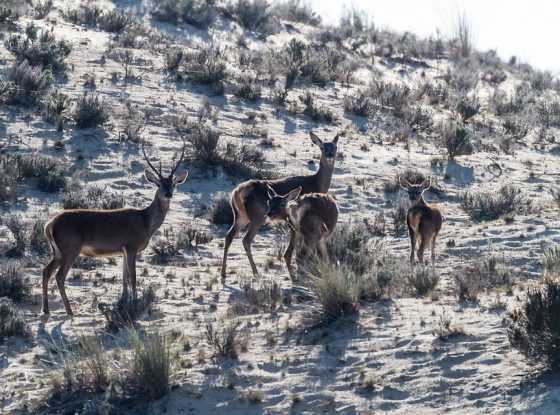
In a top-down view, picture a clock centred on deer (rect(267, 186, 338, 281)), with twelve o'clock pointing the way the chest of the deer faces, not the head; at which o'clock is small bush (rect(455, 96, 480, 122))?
The small bush is roughly at 5 o'clock from the deer.

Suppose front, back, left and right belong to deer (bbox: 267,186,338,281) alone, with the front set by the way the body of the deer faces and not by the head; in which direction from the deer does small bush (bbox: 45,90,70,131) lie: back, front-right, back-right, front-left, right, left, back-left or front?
right

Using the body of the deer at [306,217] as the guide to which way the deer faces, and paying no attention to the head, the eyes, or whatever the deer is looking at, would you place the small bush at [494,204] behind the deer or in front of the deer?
behind

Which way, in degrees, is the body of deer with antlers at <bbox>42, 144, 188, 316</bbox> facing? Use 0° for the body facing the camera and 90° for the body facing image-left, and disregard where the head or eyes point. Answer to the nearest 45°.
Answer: approximately 270°

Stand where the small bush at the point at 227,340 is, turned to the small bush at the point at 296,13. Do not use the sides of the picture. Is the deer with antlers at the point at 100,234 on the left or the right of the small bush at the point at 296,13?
left

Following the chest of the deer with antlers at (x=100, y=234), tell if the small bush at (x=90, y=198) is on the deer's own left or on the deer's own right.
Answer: on the deer's own left

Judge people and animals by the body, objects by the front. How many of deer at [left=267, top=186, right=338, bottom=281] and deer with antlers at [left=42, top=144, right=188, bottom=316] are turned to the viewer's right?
1

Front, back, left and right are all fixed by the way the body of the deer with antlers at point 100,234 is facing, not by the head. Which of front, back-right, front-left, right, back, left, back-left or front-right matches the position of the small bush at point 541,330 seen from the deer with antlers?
front-right

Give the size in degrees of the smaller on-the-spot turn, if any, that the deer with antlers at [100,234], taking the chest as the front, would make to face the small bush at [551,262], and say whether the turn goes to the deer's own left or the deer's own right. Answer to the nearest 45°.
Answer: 0° — it already faces it

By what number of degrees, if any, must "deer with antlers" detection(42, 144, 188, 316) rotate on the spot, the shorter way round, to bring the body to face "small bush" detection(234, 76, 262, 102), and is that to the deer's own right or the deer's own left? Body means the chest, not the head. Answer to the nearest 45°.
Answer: approximately 90° to the deer's own left

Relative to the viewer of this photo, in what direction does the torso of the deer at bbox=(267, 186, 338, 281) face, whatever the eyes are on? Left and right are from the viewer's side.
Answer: facing the viewer and to the left of the viewer

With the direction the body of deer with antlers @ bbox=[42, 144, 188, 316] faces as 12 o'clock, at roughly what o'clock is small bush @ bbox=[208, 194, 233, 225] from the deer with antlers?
The small bush is roughly at 10 o'clock from the deer with antlers.

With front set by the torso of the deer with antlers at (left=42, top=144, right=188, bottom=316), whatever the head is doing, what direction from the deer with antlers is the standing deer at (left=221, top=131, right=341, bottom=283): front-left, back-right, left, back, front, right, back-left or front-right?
front-left

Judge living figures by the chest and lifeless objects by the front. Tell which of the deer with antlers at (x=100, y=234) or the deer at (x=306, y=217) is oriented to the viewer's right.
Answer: the deer with antlers

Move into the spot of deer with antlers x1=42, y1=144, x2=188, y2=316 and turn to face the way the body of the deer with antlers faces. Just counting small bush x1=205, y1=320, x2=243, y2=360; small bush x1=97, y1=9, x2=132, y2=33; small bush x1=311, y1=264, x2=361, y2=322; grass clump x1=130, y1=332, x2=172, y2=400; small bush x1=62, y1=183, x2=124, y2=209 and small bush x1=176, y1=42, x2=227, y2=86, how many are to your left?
3
